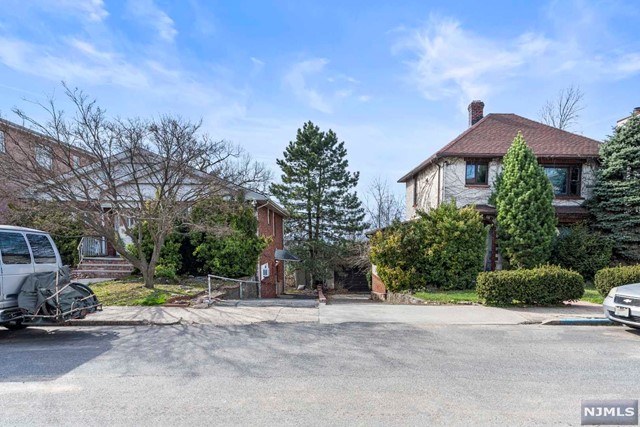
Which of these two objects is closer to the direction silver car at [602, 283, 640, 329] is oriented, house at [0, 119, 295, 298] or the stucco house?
the house

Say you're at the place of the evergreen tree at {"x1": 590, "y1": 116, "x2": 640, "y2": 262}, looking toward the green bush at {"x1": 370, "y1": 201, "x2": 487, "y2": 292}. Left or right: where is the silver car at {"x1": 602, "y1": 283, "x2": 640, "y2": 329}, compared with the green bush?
left

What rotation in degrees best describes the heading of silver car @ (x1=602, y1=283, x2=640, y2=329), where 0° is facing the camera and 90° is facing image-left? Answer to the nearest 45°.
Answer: approximately 45°

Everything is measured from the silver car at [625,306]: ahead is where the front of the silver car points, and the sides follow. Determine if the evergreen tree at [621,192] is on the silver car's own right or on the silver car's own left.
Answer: on the silver car's own right

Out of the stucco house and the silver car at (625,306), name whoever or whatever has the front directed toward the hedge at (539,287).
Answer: the stucco house

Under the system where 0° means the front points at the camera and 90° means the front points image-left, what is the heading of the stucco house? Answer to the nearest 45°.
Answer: approximately 0°

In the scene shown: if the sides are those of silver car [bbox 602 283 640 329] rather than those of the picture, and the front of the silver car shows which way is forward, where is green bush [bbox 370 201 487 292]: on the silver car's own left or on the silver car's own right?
on the silver car's own right
